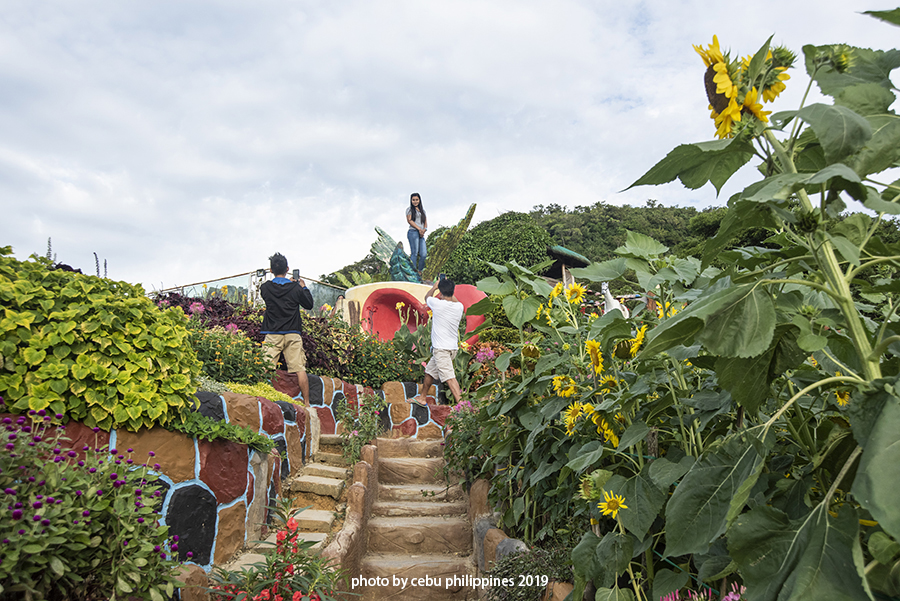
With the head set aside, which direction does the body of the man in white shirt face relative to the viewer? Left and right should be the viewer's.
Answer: facing away from the viewer and to the left of the viewer

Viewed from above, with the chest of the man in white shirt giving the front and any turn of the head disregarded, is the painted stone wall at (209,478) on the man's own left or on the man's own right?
on the man's own left

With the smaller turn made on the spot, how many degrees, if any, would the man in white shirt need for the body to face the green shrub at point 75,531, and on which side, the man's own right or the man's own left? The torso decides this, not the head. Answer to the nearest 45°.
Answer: approximately 135° to the man's own left

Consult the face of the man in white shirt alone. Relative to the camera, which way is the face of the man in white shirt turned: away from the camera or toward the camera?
away from the camera

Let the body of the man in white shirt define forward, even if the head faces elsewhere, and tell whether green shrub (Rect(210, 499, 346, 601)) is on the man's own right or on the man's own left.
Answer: on the man's own left

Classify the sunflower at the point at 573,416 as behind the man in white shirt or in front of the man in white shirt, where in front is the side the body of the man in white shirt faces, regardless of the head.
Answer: behind

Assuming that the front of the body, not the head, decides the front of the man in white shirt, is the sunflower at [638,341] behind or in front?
behind

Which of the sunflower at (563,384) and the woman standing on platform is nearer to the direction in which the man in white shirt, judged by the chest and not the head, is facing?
the woman standing on platform
